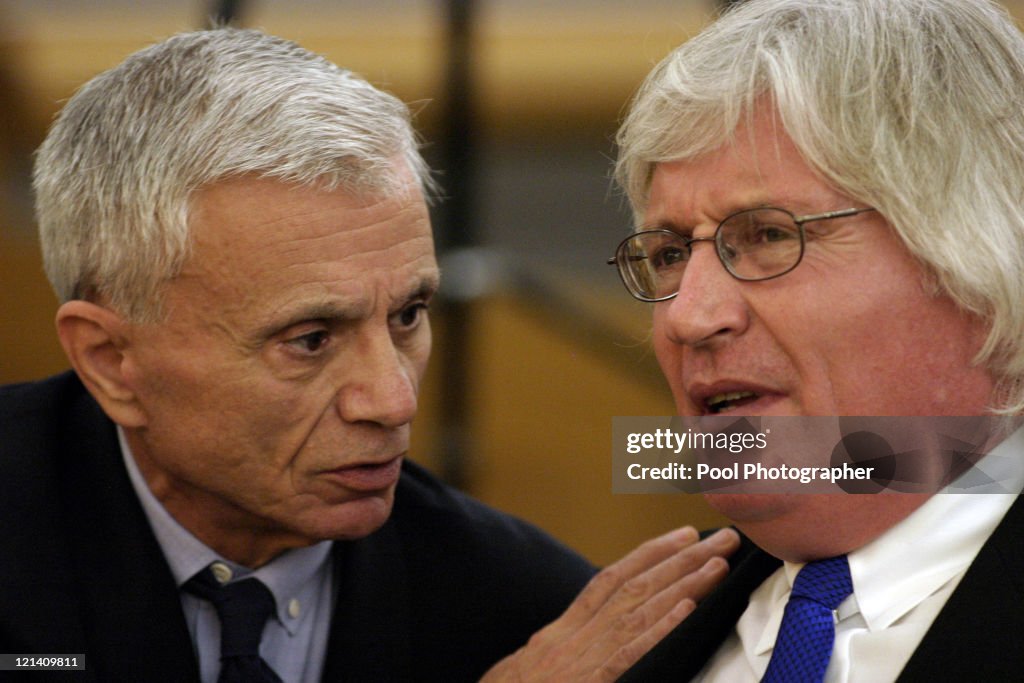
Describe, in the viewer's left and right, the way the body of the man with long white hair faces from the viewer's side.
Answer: facing the viewer and to the left of the viewer

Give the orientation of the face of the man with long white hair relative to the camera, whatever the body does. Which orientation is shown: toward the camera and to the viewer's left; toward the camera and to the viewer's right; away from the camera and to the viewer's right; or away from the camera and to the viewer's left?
toward the camera and to the viewer's left
